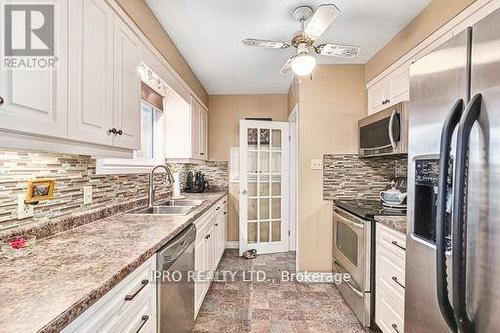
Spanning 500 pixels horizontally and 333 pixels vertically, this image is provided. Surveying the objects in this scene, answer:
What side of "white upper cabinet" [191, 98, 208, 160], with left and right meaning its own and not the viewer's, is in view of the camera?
right

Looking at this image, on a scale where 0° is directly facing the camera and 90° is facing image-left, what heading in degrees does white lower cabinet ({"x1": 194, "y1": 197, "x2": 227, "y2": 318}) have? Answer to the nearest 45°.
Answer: approximately 270°

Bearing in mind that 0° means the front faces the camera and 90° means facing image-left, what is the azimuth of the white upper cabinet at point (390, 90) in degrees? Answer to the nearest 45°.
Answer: approximately 45°

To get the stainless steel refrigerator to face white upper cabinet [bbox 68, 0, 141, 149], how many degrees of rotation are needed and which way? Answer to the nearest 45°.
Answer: approximately 45° to its right

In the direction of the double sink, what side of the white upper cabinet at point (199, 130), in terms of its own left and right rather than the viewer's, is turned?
right

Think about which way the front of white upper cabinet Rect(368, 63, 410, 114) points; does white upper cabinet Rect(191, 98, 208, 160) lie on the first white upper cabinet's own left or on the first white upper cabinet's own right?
on the first white upper cabinet's own right

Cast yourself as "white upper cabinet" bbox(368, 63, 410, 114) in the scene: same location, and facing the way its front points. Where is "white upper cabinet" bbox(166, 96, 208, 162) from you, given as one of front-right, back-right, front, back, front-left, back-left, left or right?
front-right

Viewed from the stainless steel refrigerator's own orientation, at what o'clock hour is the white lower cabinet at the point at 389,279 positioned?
The white lower cabinet is roughly at 4 o'clock from the stainless steel refrigerator.

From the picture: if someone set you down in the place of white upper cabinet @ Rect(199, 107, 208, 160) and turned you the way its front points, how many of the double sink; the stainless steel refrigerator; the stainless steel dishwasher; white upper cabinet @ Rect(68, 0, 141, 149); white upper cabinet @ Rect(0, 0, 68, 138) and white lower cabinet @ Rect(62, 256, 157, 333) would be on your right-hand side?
6

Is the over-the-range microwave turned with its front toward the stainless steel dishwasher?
yes

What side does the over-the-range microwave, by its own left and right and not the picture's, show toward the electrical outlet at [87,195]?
front

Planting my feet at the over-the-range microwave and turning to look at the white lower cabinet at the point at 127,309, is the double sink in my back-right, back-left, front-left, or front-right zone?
front-right

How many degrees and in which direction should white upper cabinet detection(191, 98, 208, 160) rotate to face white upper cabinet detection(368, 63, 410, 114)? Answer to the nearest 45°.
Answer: approximately 45° to its right

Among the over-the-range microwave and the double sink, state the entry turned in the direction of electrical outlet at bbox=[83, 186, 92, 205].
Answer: the over-the-range microwave

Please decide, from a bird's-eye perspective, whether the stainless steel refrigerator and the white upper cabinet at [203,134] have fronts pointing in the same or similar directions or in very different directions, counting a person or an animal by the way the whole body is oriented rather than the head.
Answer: very different directions

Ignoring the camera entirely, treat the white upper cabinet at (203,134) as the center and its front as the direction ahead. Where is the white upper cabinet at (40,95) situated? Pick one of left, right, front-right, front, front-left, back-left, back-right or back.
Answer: right

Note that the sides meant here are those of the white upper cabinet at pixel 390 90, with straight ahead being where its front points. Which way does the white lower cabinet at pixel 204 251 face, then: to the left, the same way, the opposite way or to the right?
the opposite way
